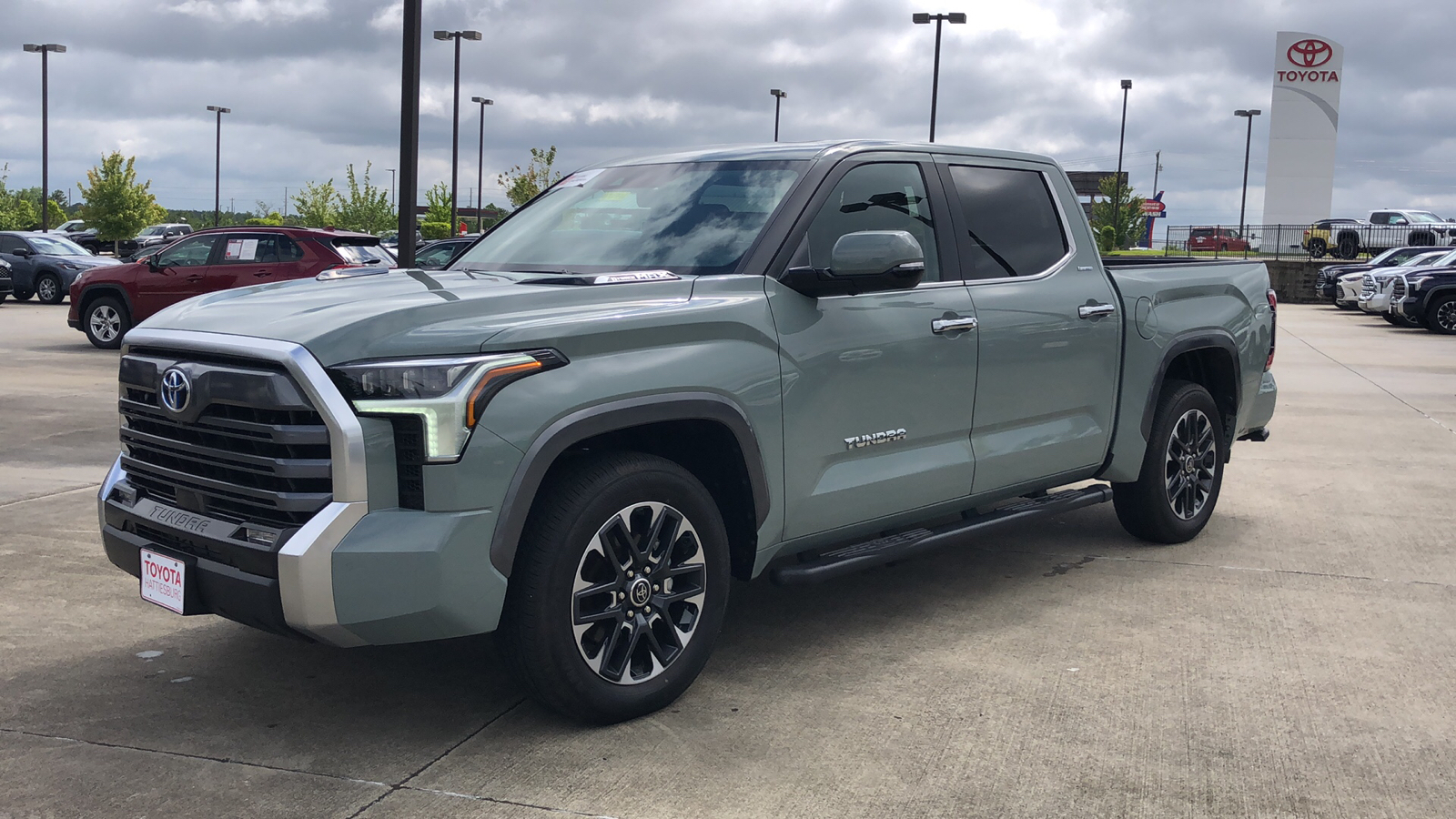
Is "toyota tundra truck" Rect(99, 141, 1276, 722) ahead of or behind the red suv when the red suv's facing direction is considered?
behind

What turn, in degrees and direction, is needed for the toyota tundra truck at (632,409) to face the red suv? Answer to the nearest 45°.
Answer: approximately 90° to its right

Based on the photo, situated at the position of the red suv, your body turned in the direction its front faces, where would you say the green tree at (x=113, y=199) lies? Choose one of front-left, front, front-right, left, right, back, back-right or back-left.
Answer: front-right

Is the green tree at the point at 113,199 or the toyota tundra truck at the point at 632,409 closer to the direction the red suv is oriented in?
the green tree

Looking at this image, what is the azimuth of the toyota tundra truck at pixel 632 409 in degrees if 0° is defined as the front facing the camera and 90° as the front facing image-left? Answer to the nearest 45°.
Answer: approximately 45°

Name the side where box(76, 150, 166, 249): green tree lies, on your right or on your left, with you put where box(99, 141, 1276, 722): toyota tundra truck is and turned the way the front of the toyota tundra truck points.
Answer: on your right

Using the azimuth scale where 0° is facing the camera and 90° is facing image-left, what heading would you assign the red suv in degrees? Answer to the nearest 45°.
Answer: approximately 135°
